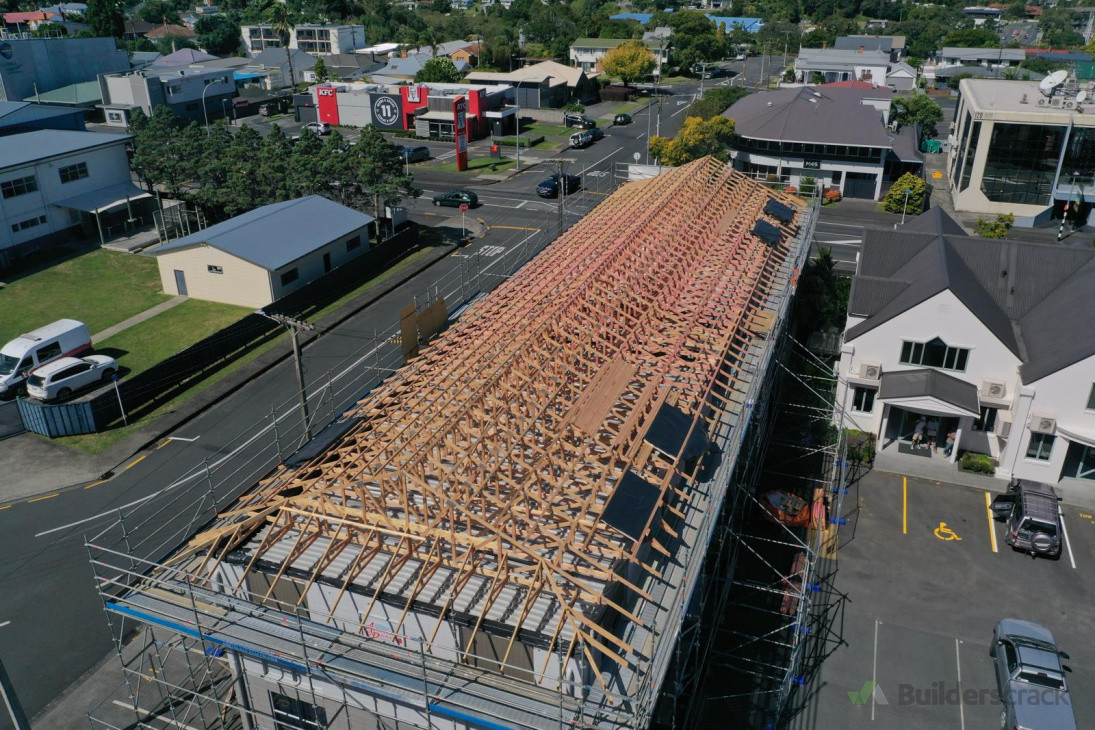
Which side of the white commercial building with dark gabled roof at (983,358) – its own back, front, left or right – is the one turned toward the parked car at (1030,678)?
front

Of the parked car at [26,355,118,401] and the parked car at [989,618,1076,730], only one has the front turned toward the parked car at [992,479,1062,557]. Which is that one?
the parked car at [989,618,1076,730]

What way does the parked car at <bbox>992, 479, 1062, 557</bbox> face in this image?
away from the camera

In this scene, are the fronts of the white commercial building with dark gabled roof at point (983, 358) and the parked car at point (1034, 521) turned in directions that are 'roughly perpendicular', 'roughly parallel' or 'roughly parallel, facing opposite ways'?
roughly parallel, facing opposite ways

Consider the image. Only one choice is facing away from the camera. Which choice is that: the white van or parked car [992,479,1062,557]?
the parked car

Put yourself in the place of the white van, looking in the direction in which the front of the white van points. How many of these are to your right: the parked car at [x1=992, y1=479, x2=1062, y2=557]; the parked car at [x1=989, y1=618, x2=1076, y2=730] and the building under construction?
0

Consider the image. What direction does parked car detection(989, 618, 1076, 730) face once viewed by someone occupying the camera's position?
facing away from the viewer

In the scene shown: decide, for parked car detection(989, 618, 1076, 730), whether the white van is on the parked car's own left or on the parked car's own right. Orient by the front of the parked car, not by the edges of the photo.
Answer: on the parked car's own left

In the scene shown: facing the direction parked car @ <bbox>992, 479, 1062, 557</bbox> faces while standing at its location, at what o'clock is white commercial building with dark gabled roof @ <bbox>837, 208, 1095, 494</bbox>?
The white commercial building with dark gabled roof is roughly at 11 o'clock from the parked car.

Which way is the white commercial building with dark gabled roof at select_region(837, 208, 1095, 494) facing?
toward the camera

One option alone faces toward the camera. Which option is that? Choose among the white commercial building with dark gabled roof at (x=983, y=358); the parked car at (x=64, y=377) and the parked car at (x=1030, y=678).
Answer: the white commercial building with dark gabled roof

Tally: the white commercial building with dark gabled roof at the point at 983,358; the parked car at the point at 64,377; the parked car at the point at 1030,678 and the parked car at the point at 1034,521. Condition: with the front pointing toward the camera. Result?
1

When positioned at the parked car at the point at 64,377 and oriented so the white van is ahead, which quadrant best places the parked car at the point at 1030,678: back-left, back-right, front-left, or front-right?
back-right

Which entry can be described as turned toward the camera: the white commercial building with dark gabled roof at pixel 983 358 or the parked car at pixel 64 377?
the white commercial building with dark gabled roof

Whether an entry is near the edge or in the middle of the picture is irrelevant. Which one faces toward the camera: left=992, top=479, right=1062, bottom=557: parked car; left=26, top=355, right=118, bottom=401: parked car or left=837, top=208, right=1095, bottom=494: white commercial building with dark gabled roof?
the white commercial building with dark gabled roof
